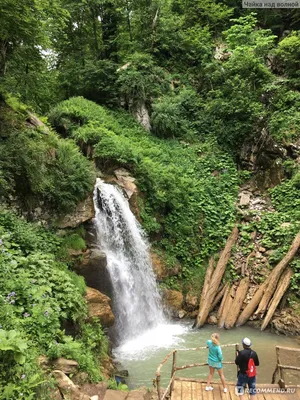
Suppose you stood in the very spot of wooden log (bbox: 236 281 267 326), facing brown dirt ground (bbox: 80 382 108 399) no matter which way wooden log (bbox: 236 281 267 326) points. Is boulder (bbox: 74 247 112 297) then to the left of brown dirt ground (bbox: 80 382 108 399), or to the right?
right

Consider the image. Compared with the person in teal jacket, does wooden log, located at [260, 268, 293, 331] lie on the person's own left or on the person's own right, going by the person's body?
on the person's own right

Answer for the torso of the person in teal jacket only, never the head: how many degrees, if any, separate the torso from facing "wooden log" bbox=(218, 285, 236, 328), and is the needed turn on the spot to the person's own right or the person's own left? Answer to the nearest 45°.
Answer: approximately 45° to the person's own right

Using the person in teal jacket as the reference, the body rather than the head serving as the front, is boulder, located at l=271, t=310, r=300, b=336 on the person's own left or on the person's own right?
on the person's own right

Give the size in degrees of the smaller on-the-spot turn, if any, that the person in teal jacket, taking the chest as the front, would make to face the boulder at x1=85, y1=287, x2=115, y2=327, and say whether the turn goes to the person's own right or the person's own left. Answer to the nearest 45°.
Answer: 0° — they already face it

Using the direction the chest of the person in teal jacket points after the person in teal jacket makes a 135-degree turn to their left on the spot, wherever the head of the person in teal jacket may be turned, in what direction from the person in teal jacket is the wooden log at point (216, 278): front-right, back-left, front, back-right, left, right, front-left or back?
back

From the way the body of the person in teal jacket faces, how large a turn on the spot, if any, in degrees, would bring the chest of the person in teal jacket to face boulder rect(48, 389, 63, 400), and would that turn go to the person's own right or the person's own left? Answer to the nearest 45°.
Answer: approximately 90° to the person's own left

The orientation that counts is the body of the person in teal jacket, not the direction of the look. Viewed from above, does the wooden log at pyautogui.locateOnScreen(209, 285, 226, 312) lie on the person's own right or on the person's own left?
on the person's own right

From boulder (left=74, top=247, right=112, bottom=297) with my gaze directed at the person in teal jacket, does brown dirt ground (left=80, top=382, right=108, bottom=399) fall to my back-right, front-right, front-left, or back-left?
front-right

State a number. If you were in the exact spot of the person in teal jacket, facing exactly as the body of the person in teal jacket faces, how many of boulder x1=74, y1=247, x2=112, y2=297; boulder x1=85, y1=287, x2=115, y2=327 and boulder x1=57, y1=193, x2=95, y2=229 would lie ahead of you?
3

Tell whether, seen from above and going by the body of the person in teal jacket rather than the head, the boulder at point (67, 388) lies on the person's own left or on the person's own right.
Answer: on the person's own left

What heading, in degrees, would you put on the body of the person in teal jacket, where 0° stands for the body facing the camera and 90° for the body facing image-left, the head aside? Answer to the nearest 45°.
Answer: approximately 135°

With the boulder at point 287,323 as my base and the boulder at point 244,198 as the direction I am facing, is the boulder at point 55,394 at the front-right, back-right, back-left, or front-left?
back-left

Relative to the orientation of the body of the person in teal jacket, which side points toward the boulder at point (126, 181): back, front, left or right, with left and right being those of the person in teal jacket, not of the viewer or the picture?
front

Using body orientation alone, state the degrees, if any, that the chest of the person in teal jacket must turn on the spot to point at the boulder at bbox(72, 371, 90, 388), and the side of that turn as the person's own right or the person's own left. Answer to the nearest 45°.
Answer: approximately 45° to the person's own left
